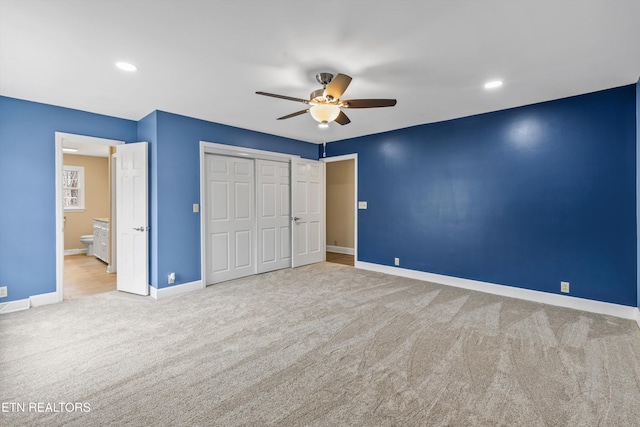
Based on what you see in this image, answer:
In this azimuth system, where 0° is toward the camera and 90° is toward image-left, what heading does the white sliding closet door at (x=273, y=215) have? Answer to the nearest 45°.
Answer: approximately 315°

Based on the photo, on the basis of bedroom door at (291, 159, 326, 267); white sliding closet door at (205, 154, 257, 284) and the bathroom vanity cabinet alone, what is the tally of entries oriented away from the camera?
0

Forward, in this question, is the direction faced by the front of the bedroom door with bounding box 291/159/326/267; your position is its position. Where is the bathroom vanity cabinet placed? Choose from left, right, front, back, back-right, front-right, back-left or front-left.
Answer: back-right

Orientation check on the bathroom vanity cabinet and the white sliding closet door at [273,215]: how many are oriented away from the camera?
0

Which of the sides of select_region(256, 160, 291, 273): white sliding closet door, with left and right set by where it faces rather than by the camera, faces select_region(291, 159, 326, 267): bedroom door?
left

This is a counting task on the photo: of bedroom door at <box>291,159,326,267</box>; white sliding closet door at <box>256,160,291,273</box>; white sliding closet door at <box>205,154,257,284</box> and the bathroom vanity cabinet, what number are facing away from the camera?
0

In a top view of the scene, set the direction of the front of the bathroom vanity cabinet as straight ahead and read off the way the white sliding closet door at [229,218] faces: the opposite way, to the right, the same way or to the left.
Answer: to the left
